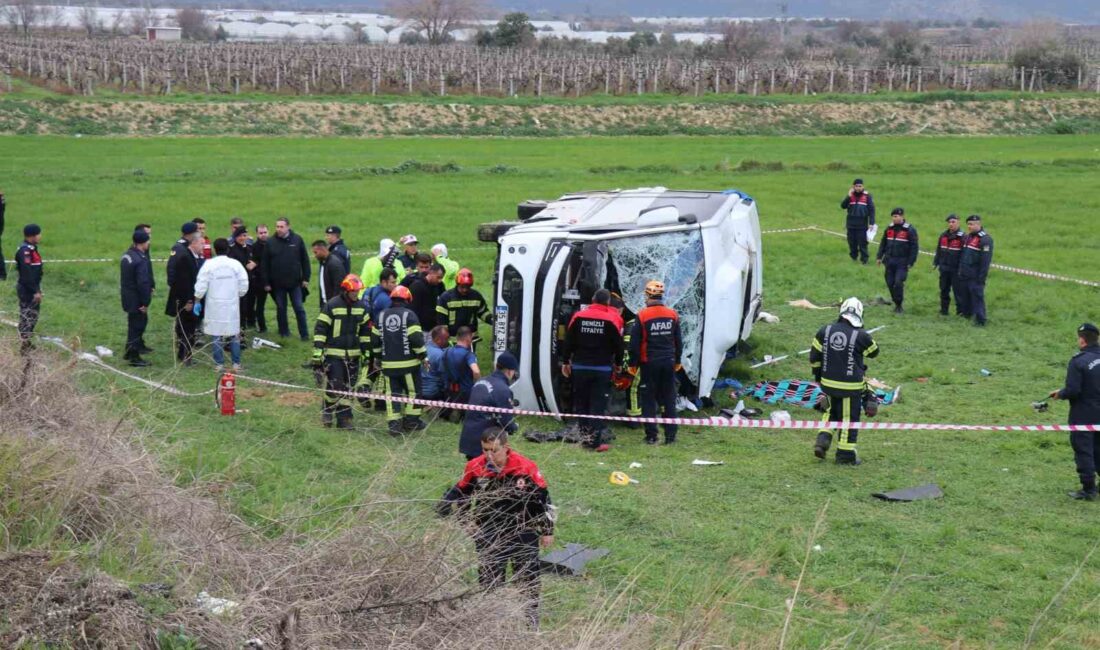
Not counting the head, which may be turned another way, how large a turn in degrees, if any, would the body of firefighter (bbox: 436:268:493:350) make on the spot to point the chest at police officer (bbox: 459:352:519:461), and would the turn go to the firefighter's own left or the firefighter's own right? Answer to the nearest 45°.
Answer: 0° — they already face them

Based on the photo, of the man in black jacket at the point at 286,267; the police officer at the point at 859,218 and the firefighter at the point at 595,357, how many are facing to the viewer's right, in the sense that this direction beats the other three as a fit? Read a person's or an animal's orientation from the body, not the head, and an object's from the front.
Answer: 0

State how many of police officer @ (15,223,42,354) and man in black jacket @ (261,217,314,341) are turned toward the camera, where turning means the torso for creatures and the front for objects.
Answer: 1

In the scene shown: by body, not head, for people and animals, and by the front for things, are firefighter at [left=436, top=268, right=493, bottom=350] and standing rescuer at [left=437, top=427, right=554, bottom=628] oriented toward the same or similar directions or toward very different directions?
same or similar directions

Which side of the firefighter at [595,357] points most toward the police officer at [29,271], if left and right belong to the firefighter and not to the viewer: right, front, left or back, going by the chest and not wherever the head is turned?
left

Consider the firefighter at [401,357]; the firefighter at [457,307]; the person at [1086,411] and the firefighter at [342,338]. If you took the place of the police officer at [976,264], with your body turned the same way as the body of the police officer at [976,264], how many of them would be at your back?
0

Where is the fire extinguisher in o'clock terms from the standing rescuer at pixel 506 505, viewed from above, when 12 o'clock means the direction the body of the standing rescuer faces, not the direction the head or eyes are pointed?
The fire extinguisher is roughly at 5 o'clock from the standing rescuer.

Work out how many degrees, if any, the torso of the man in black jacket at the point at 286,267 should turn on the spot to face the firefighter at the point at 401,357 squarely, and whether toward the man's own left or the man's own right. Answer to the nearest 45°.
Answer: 0° — they already face them

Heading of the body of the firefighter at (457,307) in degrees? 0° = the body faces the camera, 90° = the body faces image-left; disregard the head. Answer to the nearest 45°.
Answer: approximately 0°

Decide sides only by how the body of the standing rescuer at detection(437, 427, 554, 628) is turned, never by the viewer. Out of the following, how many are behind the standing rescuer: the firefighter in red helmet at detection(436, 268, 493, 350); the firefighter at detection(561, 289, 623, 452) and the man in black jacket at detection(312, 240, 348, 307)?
3

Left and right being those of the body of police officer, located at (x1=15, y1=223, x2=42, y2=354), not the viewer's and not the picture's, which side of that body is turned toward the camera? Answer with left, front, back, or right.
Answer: right

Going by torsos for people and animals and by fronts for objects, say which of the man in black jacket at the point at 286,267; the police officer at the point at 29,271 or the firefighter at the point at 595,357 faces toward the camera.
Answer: the man in black jacket

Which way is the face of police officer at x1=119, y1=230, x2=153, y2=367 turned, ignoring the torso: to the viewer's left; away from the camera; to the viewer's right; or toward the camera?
to the viewer's right

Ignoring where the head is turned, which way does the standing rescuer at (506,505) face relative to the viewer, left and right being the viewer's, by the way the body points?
facing the viewer

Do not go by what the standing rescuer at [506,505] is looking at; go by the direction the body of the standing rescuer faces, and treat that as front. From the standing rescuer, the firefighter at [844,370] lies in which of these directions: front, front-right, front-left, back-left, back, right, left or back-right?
back-left

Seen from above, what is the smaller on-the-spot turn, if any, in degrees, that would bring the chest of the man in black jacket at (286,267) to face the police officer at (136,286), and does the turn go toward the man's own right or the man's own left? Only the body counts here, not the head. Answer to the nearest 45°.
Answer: approximately 45° to the man's own right

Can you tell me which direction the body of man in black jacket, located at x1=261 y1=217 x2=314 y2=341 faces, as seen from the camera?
toward the camera

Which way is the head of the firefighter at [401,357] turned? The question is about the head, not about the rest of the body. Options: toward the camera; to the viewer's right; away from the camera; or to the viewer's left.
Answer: away from the camera

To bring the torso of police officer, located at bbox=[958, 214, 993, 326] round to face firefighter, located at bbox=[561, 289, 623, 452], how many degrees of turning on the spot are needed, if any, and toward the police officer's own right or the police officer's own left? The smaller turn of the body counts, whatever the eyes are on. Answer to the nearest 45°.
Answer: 0° — they already face them

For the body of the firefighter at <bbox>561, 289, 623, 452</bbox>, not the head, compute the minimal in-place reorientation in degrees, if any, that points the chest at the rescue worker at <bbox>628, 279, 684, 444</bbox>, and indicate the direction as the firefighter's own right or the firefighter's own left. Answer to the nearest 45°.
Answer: approximately 90° to the firefighter's own right

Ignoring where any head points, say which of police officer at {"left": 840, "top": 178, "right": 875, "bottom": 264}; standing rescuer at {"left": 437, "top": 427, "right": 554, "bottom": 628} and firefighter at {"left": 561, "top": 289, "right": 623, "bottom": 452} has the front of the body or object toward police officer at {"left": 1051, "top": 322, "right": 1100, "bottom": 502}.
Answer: police officer at {"left": 840, "top": 178, "right": 875, "bottom": 264}

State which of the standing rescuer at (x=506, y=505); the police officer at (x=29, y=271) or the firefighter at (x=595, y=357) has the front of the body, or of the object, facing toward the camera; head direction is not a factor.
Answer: the standing rescuer

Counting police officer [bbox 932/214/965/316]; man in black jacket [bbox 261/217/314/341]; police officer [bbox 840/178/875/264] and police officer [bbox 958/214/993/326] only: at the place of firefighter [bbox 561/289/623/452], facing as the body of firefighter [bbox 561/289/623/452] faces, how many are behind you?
0
